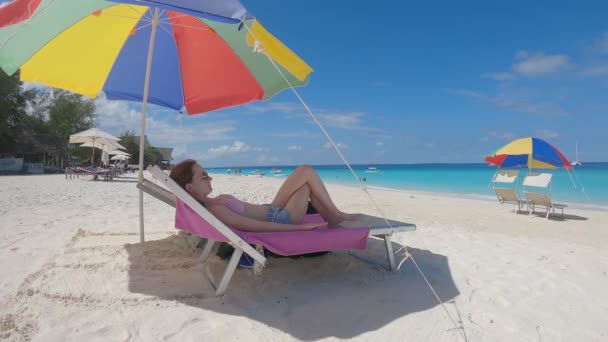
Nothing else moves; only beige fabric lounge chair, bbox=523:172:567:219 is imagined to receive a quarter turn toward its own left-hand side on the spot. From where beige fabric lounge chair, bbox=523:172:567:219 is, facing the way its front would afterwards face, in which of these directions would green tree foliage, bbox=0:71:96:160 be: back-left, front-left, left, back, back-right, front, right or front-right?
front-left

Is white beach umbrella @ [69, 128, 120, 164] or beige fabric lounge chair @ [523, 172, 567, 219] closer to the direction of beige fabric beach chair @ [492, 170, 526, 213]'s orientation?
the beige fabric lounge chair

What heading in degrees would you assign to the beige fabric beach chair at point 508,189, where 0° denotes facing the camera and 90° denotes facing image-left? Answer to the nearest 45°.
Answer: approximately 225°

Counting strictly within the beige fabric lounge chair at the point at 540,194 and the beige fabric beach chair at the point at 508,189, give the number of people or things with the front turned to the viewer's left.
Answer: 0

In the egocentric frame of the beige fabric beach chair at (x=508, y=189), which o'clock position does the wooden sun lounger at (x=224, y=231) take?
The wooden sun lounger is roughly at 5 o'clock from the beige fabric beach chair.

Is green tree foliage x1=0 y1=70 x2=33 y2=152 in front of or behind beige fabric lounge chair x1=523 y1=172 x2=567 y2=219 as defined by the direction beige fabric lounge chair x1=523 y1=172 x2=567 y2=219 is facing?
behind

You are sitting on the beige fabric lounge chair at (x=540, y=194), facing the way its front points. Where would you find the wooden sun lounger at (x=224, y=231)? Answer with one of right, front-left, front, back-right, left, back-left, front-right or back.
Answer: back-right
